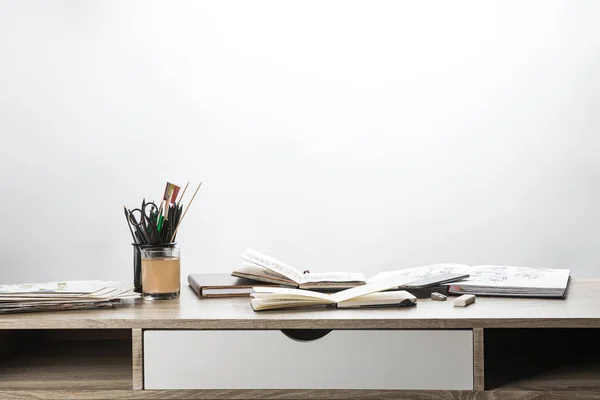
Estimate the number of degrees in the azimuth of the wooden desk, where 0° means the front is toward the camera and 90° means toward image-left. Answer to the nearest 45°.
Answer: approximately 0°
